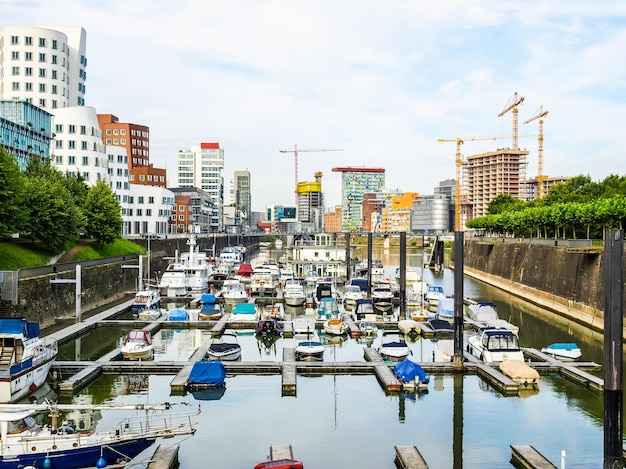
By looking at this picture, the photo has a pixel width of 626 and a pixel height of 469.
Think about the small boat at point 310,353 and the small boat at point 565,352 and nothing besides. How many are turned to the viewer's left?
1

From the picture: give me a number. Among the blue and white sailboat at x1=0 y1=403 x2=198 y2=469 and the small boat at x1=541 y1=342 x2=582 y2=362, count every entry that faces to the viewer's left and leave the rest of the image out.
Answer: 1

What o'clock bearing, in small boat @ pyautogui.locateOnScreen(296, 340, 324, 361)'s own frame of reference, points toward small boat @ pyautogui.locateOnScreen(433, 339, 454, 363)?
small boat @ pyautogui.locateOnScreen(433, 339, 454, 363) is roughly at 9 o'clock from small boat @ pyautogui.locateOnScreen(296, 340, 324, 361).

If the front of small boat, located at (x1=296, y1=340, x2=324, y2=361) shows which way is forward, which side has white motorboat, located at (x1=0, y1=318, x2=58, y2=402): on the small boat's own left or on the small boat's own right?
on the small boat's own right

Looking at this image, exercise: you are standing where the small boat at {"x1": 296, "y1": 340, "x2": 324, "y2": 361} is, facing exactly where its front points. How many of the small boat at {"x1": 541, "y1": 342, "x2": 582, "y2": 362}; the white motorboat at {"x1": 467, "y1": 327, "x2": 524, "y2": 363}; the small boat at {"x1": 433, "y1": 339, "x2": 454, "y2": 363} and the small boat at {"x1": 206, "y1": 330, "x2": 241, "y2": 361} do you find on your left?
3

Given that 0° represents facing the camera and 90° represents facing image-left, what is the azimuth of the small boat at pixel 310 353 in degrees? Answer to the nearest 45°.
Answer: approximately 0°

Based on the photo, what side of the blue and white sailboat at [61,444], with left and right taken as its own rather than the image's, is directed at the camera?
right

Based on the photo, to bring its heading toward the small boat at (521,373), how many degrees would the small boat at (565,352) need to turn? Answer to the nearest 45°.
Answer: approximately 90° to its left
